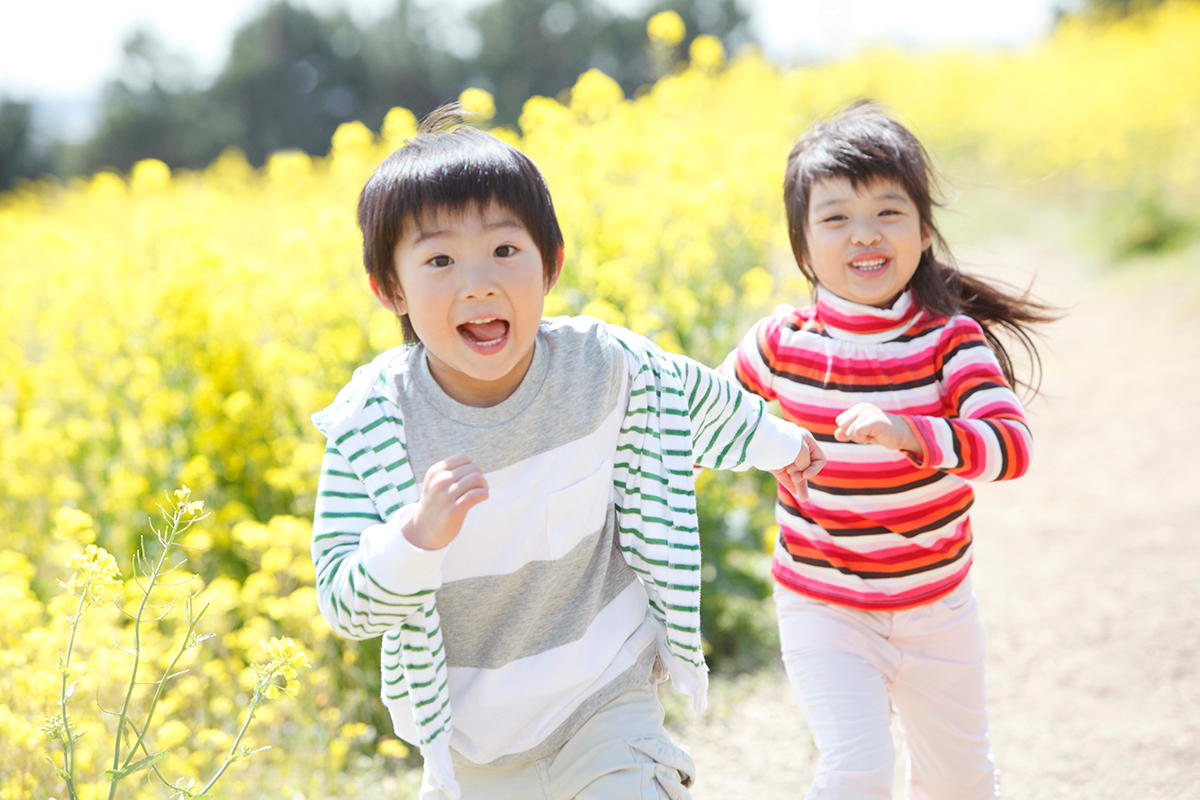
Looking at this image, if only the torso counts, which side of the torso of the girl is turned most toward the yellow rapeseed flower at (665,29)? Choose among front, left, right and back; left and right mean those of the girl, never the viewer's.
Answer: back

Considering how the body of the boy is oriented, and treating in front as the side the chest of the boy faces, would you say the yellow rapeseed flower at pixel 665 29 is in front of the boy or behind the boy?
behind

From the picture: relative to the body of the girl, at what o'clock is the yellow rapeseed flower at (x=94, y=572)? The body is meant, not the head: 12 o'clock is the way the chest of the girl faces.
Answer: The yellow rapeseed flower is roughly at 2 o'clock from the girl.

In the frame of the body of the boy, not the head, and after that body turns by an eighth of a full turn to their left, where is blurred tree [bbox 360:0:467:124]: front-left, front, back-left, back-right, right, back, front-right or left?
back-left

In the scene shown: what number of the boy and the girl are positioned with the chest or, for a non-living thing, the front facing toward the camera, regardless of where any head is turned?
2

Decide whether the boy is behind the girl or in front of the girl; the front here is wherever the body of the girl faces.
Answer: in front

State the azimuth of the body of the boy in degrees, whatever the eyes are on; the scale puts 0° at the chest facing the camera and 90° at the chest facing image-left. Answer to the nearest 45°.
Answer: approximately 0°

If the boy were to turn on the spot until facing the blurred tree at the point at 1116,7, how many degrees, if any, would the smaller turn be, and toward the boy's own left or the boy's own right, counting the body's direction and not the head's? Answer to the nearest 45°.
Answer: approximately 135° to the boy's own left

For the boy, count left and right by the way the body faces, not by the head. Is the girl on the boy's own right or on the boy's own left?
on the boy's own left
